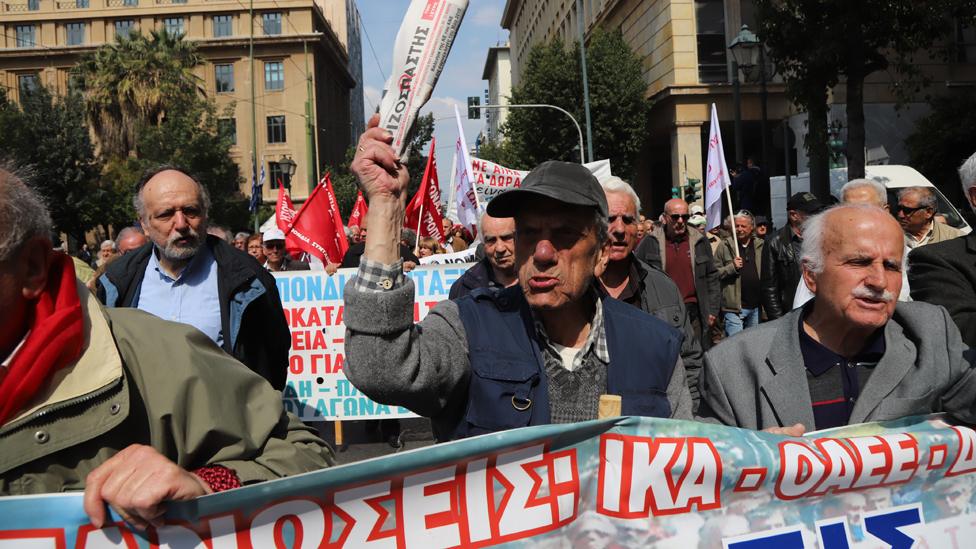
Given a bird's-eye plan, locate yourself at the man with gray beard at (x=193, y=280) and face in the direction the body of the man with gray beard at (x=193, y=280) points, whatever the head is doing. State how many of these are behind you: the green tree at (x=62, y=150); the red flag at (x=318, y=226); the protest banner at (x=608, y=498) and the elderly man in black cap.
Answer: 2

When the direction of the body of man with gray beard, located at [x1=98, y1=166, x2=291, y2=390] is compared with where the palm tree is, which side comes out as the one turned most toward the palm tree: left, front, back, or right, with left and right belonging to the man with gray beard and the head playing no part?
back

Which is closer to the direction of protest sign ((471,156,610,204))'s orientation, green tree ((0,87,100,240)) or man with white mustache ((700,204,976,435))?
the man with white mustache

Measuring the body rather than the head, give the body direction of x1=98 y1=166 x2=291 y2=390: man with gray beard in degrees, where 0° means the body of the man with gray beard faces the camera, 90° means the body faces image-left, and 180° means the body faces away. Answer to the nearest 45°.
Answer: approximately 0°

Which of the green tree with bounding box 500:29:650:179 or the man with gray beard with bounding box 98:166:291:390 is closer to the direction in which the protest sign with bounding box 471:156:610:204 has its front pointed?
the man with gray beard

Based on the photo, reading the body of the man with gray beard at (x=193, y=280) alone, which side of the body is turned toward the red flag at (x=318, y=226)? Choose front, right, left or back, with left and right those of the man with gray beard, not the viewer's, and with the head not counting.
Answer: back

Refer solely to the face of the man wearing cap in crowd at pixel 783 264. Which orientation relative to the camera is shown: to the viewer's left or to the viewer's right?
to the viewer's left

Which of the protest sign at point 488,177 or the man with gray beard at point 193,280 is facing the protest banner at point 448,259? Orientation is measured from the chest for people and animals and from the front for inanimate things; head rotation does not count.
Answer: the protest sign

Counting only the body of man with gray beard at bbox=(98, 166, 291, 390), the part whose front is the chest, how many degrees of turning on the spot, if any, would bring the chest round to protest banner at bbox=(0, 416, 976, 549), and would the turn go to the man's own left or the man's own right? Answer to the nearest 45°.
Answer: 0° — they already face it

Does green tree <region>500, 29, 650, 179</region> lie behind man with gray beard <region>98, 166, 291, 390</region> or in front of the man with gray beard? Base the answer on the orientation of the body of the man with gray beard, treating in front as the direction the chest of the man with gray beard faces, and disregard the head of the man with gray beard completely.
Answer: behind

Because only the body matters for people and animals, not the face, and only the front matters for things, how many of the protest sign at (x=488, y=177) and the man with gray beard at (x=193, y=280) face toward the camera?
2

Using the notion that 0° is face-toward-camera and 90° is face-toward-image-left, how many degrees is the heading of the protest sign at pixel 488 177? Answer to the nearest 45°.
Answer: approximately 0°
